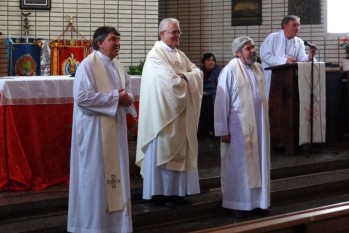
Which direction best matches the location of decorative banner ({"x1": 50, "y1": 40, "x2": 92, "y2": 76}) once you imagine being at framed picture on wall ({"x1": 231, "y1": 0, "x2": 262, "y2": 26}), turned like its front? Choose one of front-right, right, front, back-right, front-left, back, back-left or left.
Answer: front-right

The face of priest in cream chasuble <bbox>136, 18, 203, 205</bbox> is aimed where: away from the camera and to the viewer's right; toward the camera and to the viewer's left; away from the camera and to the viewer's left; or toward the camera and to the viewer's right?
toward the camera and to the viewer's right

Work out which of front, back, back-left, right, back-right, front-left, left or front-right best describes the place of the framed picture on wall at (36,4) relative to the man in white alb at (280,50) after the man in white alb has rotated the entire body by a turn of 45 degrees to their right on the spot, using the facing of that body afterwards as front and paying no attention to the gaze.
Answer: right

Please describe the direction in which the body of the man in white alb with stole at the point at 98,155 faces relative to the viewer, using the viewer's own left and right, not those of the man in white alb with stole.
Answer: facing the viewer and to the right of the viewer

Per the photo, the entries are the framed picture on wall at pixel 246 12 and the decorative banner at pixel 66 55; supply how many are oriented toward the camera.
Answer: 2

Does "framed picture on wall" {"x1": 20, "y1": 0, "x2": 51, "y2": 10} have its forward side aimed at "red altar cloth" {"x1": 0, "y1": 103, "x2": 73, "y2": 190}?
yes

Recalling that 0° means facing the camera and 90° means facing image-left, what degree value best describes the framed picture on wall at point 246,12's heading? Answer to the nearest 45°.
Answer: approximately 0°

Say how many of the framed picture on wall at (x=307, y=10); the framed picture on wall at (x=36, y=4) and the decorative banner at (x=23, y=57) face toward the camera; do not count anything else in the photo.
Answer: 3

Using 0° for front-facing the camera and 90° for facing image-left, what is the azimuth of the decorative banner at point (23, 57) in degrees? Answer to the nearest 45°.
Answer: approximately 0°

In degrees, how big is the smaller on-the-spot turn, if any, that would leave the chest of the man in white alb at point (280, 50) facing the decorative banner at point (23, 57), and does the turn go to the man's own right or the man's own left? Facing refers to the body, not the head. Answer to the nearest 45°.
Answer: approximately 135° to the man's own right

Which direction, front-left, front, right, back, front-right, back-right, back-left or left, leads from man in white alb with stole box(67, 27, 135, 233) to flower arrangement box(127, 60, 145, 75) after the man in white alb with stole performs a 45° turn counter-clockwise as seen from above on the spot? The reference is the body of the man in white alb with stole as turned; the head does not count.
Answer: left

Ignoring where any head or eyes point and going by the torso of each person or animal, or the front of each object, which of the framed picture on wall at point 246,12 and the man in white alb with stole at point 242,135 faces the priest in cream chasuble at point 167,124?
the framed picture on wall
